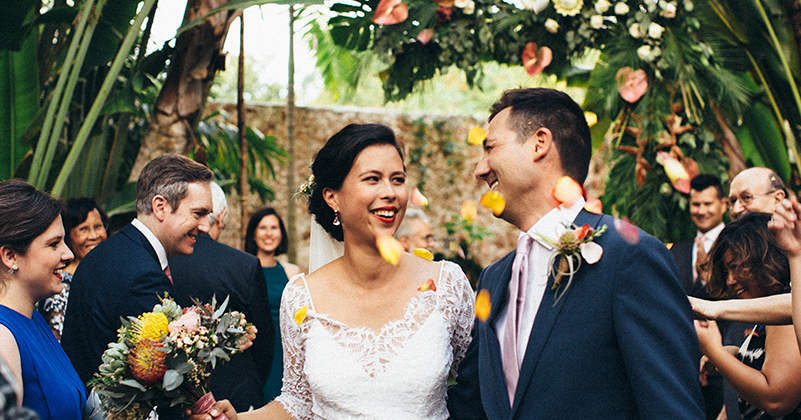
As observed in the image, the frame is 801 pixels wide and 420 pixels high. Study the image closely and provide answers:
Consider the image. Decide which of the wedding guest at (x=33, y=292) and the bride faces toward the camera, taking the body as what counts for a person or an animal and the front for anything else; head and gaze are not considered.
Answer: the bride

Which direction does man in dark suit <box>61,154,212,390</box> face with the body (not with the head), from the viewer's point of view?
to the viewer's right

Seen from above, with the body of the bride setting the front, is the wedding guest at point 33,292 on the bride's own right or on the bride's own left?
on the bride's own right

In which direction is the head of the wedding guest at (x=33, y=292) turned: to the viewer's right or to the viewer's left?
to the viewer's right

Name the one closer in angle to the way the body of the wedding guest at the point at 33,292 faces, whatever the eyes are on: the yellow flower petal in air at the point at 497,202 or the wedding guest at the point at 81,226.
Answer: the yellow flower petal in air

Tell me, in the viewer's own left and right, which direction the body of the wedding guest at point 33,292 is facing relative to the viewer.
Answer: facing to the right of the viewer

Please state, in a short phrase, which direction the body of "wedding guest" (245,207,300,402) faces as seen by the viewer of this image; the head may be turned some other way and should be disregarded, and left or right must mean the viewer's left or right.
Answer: facing the viewer

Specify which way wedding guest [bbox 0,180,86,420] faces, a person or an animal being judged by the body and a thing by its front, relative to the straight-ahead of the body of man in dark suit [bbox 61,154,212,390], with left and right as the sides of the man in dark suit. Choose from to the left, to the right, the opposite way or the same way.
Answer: the same way

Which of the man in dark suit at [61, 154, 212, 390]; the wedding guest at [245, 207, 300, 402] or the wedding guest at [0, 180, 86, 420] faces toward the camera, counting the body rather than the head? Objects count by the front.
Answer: the wedding guest at [245, 207, 300, 402]

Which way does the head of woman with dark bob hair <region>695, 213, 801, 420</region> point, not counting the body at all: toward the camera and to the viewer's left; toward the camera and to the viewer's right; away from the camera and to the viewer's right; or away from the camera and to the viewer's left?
toward the camera and to the viewer's left

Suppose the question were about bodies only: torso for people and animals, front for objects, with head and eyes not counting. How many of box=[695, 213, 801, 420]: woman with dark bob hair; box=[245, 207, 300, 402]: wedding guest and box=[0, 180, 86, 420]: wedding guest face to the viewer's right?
1

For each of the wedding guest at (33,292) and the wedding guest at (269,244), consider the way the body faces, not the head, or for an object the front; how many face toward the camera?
1

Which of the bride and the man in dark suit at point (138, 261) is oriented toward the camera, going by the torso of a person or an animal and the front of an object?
the bride

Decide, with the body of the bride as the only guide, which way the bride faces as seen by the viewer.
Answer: toward the camera
